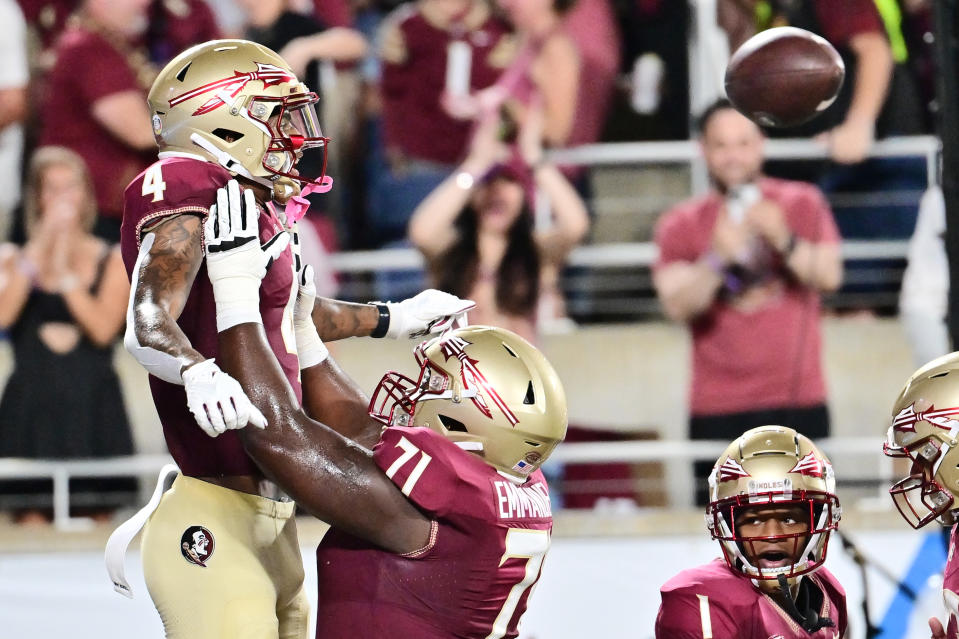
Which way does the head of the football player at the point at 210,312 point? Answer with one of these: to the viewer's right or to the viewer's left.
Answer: to the viewer's right

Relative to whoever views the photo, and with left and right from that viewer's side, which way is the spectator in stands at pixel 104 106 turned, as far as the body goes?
facing the viewer and to the right of the viewer

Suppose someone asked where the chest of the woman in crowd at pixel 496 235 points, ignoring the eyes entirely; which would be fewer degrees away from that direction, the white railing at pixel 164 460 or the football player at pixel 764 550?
the football player

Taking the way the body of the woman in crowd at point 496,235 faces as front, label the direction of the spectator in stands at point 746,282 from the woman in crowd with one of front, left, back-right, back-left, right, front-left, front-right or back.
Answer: left

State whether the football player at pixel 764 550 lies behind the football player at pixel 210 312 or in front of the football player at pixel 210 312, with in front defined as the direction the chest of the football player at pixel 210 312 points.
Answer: in front

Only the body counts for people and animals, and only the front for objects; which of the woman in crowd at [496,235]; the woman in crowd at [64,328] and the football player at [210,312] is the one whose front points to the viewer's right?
the football player

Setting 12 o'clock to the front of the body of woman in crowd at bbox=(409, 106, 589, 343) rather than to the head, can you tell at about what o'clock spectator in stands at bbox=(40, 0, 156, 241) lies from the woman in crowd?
The spectator in stands is roughly at 3 o'clock from the woman in crowd.

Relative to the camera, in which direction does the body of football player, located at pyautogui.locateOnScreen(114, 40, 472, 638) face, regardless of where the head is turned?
to the viewer's right
